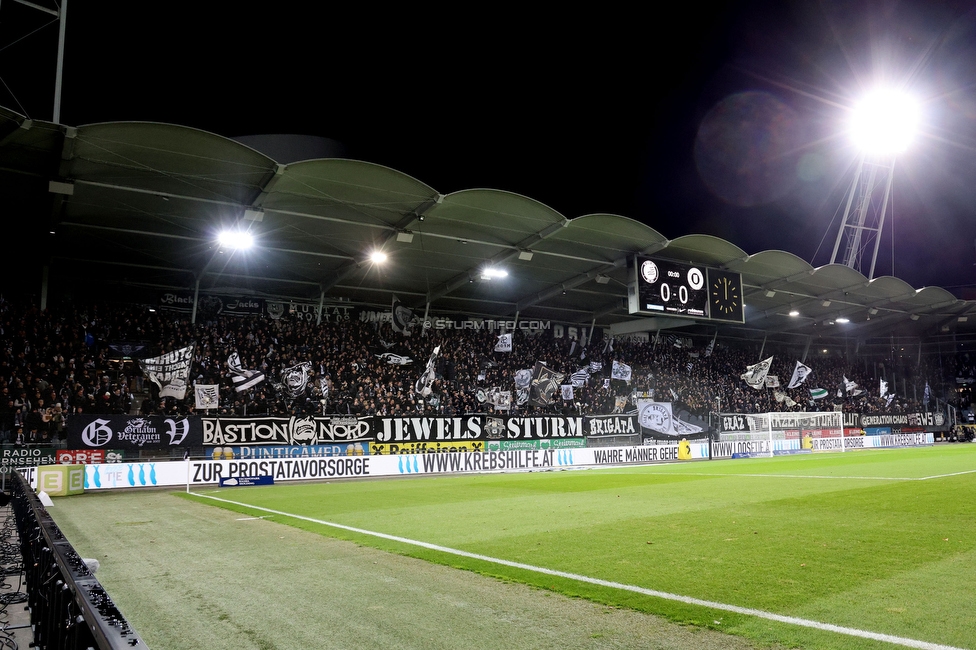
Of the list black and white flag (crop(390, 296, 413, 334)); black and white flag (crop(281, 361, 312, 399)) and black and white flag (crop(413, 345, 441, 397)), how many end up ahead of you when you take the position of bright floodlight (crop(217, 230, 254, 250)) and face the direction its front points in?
0

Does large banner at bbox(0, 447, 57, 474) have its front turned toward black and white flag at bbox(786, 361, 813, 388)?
no

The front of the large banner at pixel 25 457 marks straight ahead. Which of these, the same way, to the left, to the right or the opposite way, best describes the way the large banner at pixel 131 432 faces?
the same way

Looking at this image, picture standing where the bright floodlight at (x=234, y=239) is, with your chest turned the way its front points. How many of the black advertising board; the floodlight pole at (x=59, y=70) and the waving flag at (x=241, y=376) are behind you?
1

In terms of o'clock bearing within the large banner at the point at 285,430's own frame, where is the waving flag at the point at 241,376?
The waving flag is roughly at 5 o'clock from the large banner.

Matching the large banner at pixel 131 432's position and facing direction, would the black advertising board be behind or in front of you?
in front

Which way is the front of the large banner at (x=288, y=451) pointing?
toward the camera

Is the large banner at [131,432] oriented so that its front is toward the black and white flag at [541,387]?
no

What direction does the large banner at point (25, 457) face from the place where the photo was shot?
facing the viewer

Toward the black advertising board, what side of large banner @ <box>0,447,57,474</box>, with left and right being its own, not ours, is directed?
front

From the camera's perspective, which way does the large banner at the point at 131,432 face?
toward the camera

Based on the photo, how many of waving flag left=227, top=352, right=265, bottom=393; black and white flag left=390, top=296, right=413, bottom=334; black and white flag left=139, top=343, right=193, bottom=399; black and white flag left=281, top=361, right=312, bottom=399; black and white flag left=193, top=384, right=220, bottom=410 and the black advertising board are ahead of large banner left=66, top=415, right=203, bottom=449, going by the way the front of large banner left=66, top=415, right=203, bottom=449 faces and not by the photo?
1

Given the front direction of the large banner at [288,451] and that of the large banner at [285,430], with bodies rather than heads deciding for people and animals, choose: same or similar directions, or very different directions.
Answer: same or similar directions
